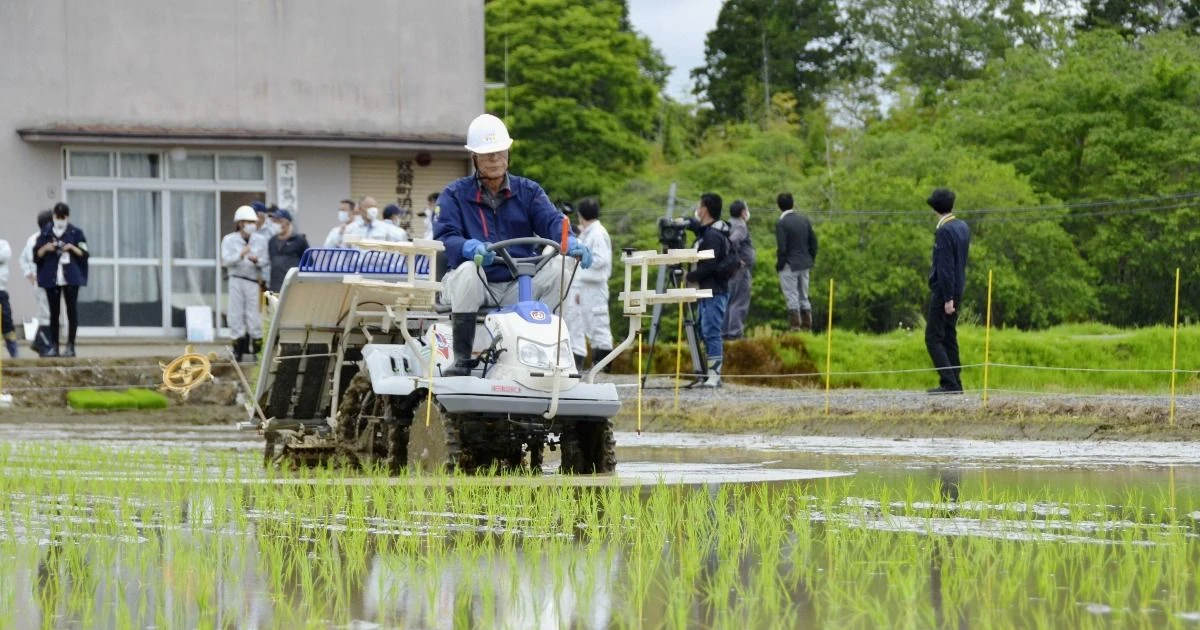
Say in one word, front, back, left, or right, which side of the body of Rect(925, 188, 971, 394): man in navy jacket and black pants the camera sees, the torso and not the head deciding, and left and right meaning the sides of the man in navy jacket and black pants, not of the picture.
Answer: left

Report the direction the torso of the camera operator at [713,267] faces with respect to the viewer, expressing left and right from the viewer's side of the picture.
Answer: facing to the left of the viewer

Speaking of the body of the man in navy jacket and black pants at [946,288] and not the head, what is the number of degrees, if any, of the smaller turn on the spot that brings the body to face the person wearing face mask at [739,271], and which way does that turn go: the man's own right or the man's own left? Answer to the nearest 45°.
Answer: approximately 45° to the man's own right

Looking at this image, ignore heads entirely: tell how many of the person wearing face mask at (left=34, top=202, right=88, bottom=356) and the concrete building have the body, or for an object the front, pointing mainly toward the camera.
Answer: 2

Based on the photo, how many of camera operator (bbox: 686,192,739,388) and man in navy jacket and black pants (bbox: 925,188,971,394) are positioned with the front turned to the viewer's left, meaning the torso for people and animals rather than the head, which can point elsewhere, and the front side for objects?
2

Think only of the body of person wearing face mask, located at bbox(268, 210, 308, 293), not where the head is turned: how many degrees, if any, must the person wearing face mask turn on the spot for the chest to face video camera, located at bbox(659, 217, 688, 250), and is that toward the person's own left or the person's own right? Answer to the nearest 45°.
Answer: approximately 90° to the person's own left

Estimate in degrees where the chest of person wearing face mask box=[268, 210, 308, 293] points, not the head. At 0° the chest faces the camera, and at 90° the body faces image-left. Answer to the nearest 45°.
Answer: approximately 45°

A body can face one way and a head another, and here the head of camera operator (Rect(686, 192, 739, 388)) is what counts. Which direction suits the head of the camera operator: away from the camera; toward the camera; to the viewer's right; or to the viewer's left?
to the viewer's left

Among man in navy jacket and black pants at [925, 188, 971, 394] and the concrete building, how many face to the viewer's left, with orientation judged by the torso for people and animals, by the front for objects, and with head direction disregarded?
1
